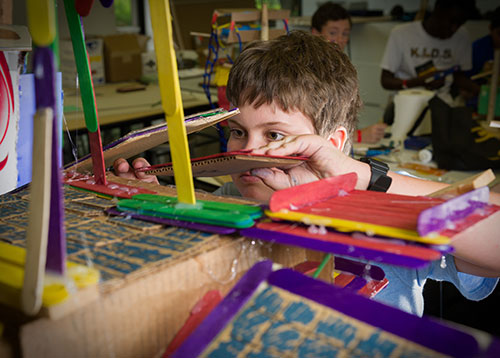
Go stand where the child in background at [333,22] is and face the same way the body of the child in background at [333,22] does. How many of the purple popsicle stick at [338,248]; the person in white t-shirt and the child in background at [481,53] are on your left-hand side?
2

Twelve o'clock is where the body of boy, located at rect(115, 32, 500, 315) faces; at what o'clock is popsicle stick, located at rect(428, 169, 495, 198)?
The popsicle stick is roughly at 10 o'clock from the boy.

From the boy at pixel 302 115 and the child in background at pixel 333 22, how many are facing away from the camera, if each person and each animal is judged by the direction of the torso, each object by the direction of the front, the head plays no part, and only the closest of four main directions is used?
0

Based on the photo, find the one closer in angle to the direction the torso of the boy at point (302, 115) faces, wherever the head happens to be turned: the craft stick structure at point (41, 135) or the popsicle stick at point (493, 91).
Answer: the craft stick structure

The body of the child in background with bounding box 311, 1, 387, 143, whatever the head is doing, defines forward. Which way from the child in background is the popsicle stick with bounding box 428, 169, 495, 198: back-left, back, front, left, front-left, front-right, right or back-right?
front-right

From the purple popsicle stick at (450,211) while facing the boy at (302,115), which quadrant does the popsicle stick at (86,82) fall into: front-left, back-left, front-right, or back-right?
front-left

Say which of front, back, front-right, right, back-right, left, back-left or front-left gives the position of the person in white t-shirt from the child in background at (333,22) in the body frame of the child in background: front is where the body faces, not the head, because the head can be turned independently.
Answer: left

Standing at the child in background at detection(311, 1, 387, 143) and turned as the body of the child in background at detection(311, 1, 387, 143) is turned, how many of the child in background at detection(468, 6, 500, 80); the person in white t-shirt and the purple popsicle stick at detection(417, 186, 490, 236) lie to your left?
2

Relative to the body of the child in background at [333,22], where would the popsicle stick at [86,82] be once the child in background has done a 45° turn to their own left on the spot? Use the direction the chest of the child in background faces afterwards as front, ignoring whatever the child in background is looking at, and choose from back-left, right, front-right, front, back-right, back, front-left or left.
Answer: right

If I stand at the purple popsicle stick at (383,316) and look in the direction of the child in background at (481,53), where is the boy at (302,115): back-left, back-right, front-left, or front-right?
front-left

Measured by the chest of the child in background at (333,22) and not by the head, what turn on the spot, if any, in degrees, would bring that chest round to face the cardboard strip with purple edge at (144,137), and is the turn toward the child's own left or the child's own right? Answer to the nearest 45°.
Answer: approximately 45° to the child's own right

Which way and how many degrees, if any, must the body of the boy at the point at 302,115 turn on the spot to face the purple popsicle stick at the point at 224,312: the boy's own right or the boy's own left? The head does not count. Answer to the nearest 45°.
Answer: approximately 45° to the boy's own left
